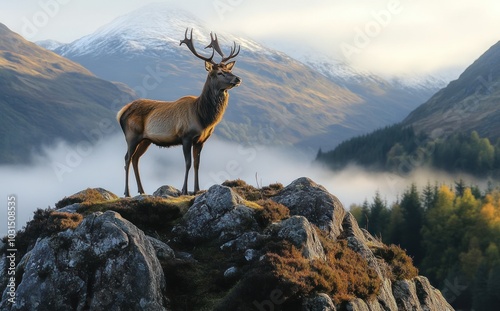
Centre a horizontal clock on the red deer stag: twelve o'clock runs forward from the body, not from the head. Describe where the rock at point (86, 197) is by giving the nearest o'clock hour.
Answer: The rock is roughly at 6 o'clock from the red deer stag.

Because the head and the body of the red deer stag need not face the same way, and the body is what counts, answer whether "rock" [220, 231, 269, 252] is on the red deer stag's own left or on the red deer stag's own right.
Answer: on the red deer stag's own right

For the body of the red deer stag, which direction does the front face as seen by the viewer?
to the viewer's right

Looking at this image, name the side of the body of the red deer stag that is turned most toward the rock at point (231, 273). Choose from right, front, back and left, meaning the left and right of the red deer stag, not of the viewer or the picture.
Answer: right
